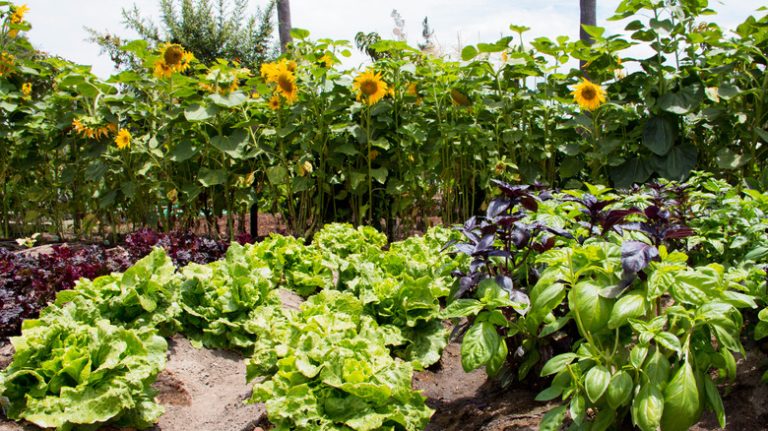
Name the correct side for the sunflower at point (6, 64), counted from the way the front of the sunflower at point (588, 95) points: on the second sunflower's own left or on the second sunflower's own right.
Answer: on the second sunflower's own right

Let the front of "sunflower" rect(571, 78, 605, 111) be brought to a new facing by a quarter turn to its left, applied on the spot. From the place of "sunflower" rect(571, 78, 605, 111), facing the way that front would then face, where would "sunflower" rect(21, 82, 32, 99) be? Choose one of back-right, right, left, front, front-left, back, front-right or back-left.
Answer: back

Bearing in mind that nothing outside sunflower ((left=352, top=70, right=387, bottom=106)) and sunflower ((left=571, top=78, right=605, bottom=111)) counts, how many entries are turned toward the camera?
2

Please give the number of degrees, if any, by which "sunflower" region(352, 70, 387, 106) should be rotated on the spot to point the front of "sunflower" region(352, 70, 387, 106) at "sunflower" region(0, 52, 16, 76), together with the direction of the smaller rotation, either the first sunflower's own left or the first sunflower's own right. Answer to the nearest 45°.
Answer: approximately 90° to the first sunflower's own right

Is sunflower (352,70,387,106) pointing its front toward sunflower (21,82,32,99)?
no

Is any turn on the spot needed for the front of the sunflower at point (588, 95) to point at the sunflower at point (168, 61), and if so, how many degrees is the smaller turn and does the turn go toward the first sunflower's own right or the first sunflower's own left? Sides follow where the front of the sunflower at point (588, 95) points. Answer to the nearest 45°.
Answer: approximately 90° to the first sunflower's own right

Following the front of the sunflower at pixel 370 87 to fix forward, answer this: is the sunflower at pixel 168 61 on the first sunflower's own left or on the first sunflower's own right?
on the first sunflower's own right

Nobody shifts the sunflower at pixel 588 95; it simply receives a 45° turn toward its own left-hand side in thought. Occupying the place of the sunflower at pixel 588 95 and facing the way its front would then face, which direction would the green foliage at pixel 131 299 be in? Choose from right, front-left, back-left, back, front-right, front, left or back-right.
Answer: right

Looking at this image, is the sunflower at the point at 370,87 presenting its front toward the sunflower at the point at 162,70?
no

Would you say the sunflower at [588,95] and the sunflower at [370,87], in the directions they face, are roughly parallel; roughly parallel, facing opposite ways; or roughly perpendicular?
roughly parallel

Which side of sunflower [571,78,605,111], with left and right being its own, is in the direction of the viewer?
front

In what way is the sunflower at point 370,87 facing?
toward the camera
